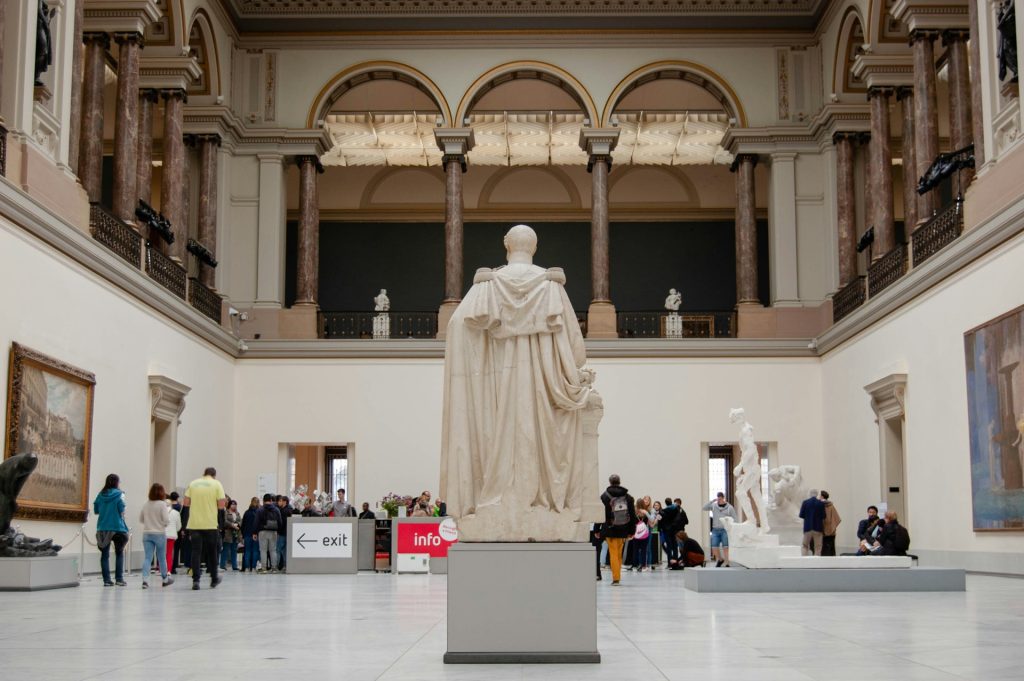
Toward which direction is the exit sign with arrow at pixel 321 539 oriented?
toward the camera

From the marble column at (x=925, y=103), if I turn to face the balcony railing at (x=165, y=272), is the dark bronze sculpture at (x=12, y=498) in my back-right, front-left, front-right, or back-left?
front-left

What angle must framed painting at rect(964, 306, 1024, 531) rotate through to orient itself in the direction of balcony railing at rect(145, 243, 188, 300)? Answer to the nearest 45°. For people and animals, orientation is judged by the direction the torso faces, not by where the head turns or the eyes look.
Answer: approximately 45° to its right

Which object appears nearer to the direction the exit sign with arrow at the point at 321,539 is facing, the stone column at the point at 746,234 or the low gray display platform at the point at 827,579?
the low gray display platform

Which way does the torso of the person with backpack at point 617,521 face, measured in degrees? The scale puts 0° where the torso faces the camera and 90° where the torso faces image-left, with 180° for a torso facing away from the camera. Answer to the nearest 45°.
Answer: approximately 180°

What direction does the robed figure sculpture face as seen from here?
away from the camera

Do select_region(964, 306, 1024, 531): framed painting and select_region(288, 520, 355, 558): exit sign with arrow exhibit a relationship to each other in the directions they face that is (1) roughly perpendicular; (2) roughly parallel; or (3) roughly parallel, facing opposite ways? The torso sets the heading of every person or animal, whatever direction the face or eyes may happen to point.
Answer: roughly perpendicular

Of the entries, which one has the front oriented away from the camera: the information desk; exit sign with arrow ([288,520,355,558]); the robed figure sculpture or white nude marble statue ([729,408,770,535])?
the robed figure sculpture

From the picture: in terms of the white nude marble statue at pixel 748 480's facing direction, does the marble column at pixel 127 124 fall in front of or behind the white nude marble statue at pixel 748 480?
in front

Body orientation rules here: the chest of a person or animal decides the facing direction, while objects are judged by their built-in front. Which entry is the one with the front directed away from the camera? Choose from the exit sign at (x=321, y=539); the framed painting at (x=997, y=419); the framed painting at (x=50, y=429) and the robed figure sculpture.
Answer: the robed figure sculpture

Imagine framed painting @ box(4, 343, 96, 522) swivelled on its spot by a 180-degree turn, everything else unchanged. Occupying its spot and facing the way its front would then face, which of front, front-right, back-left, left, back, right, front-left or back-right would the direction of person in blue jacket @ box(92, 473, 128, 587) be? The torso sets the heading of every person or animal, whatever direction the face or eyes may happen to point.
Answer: back

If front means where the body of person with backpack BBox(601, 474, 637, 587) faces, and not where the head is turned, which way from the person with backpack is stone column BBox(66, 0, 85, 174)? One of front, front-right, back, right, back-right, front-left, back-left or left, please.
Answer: left

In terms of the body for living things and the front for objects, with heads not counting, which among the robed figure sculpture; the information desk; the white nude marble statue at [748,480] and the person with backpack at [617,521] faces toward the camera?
the information desk

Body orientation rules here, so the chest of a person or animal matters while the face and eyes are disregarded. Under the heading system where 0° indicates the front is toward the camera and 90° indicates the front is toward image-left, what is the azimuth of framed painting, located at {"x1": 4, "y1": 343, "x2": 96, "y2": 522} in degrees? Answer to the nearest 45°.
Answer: approximately 315°
